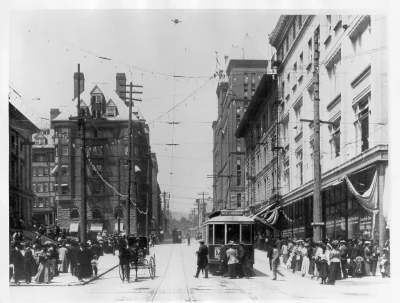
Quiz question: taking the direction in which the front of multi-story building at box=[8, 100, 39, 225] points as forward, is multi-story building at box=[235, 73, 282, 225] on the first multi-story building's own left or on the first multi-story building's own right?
on the first multi-story building's own left

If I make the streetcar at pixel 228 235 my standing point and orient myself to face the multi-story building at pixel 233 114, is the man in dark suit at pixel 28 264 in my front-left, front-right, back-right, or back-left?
back-left

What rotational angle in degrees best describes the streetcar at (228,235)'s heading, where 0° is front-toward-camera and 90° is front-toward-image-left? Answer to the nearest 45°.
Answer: approximately 0°

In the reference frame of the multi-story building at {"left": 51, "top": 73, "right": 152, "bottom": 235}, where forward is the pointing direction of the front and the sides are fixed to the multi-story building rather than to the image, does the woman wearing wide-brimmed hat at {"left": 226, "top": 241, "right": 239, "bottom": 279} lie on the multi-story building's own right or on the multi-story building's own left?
on the multi-story building's own left

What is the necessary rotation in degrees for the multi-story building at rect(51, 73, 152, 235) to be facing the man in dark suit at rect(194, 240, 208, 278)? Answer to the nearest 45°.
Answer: approximately 45° to its left

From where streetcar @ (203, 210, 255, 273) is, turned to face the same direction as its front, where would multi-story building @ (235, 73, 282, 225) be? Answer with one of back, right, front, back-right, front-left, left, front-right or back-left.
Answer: back

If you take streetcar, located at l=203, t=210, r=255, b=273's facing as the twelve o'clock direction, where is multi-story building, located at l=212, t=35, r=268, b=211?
The multi-story building is roughly at 6 o'clock from the streetcar.

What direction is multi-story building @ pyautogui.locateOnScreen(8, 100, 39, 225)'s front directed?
to the viewer's right

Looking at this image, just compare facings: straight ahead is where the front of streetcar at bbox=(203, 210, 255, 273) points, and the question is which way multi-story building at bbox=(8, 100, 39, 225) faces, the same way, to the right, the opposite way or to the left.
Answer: to the left
